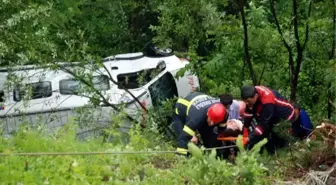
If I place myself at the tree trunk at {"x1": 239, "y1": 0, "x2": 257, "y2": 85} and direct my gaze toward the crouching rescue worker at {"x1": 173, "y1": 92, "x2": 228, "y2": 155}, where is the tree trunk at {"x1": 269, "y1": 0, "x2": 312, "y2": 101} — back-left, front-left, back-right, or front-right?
back-left

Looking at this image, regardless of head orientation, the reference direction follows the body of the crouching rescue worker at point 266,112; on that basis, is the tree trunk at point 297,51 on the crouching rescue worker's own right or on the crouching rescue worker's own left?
on the crouching rescue worker's own right

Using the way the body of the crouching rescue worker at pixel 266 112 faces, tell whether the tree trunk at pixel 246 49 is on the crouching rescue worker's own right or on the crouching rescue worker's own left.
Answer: on the crouching rescue worker's own right

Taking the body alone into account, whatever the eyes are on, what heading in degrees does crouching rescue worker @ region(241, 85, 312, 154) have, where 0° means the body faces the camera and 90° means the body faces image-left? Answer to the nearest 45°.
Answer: approximately 90°

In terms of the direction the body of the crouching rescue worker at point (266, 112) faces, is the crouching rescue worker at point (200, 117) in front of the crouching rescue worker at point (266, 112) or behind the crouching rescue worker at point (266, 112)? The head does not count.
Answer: in front

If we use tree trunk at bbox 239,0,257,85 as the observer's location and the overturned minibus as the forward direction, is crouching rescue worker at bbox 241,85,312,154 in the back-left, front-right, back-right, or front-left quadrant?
back-left

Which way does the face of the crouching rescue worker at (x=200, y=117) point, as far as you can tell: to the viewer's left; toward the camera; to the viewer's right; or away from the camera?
to the viewer's right

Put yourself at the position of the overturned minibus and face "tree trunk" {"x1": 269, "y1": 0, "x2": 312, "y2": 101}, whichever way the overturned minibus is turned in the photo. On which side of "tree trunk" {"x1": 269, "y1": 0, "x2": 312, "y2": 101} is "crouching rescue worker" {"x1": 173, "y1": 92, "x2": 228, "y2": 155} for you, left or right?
right
